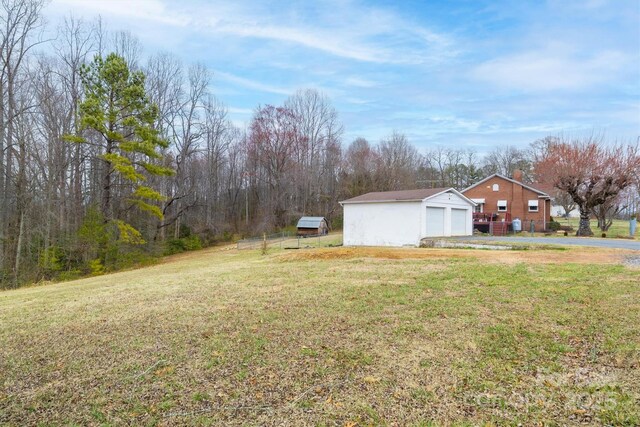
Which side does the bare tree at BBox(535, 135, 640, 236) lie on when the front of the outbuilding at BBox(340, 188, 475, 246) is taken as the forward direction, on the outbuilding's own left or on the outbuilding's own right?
on the outbuilding's own left

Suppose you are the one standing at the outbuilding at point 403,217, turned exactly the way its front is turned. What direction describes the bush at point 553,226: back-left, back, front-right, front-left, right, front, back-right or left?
left

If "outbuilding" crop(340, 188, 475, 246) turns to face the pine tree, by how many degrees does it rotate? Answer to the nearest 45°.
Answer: approximately 135° to its right

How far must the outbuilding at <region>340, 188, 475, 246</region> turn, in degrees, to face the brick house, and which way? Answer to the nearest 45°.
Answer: approximately 90° to its left

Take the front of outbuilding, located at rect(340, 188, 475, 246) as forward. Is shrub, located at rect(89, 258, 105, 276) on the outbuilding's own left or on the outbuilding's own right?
on the outbuilding's own right

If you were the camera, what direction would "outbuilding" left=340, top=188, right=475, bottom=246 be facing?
facing the viewer and to the right of the viewer

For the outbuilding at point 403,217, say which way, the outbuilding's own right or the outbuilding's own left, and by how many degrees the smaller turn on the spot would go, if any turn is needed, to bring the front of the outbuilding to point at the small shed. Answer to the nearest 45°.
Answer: approximately 180°

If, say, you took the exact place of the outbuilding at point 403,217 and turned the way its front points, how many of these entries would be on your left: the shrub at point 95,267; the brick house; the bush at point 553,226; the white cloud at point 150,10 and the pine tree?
2
